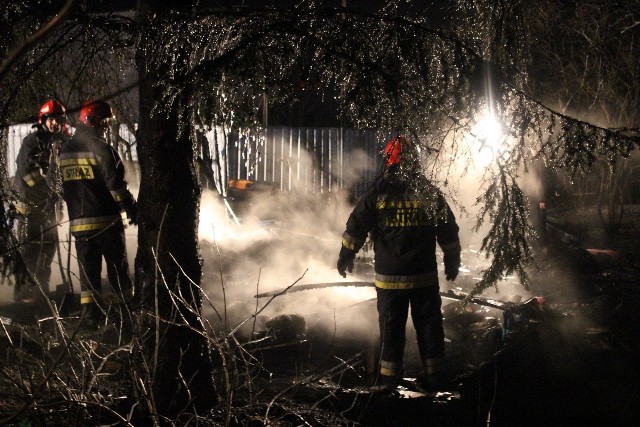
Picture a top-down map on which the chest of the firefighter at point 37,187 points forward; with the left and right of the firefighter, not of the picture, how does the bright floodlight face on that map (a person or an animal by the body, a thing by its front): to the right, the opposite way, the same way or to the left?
to the right

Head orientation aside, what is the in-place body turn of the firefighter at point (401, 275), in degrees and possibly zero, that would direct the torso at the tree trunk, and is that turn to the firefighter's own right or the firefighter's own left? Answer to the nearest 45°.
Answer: approximately 135° to the firefighter's own left

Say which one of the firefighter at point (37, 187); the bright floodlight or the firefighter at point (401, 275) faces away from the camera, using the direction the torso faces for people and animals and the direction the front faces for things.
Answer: the firefighter at point (401, 275)

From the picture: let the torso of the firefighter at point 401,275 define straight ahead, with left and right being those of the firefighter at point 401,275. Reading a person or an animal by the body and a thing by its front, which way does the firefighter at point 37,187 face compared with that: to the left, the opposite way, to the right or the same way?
to the right

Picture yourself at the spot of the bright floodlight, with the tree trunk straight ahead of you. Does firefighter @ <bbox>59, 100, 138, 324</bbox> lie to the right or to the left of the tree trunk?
right

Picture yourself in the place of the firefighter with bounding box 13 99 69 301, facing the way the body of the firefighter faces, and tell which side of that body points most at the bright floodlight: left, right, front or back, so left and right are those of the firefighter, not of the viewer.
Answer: left

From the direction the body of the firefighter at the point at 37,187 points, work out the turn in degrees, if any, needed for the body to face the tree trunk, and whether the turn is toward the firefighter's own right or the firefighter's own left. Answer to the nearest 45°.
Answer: approximately 45° to the firefighter's own right

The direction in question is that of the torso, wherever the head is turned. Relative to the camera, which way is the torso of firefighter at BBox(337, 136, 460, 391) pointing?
away from the camera

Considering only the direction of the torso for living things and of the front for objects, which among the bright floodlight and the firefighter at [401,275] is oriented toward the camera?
the bright floodlight

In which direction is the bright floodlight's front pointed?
toward the camera

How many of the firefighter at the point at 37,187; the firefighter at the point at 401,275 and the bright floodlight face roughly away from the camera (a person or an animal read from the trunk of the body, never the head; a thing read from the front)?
1

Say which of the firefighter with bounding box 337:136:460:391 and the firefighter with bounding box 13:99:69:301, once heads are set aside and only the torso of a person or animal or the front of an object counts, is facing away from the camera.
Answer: the firefighter with bounding box 337:136:460:391

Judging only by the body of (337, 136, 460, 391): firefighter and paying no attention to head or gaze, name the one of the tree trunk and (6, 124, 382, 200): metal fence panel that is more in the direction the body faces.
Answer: the metal fence panel
